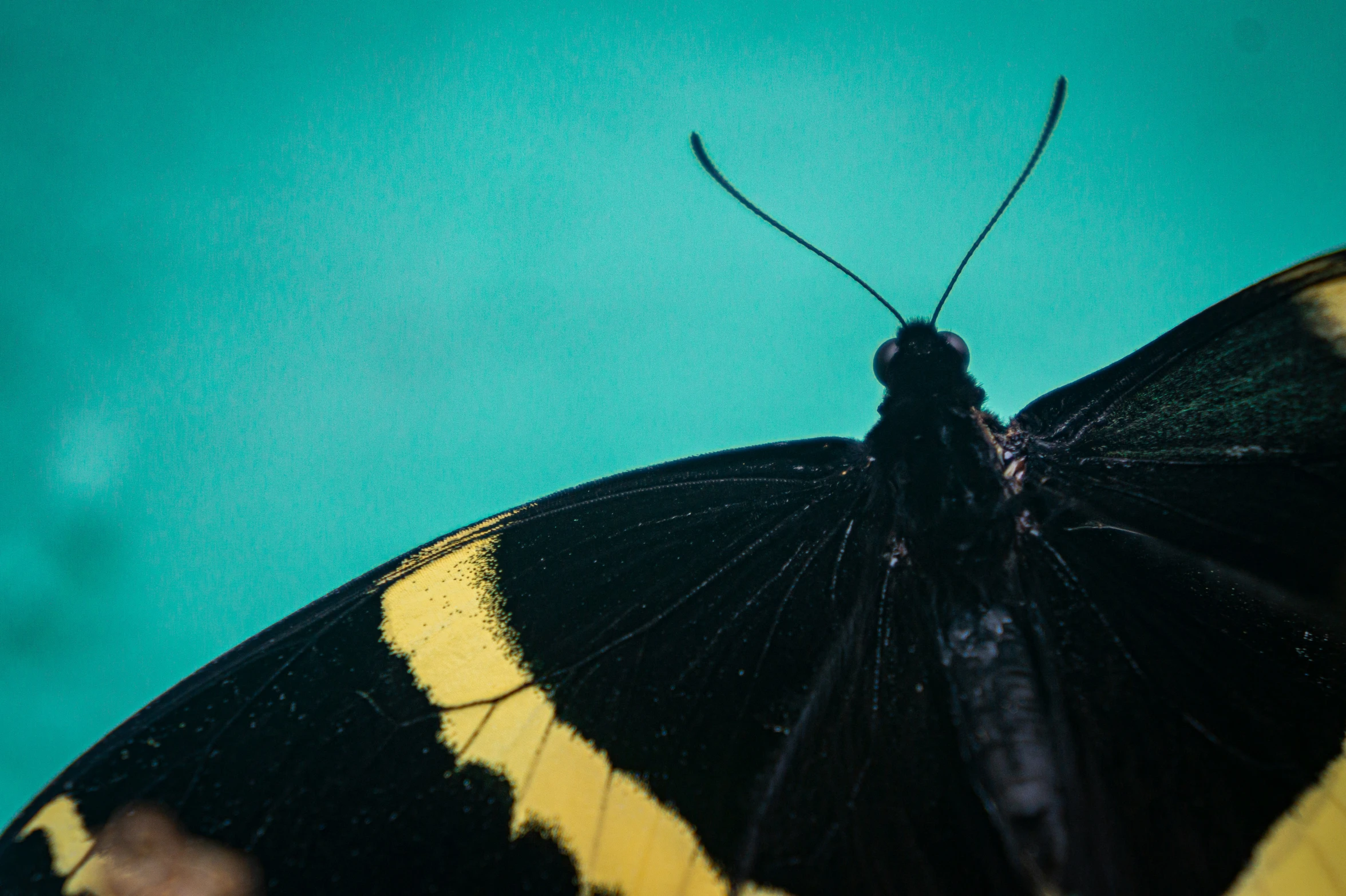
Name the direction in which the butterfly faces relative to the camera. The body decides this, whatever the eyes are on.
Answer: away from the camera
